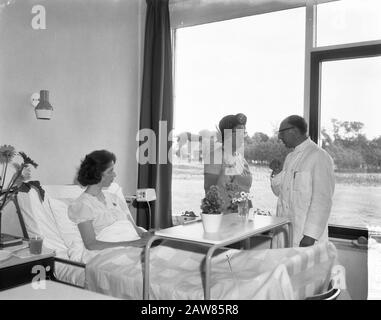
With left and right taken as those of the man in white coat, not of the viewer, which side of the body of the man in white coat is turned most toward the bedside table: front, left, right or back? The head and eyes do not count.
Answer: front

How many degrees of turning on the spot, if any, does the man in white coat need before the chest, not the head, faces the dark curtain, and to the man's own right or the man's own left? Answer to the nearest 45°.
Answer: approximately 90° to the man's own right

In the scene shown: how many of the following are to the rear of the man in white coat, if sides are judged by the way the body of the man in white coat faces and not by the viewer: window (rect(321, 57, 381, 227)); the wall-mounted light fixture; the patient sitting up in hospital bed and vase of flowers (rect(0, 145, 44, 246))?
1

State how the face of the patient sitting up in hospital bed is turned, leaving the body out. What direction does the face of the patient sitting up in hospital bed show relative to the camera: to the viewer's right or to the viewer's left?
to the viewer's right

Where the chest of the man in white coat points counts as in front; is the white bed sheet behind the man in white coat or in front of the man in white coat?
in front

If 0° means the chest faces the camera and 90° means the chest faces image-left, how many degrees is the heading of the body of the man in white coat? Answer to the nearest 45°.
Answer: approximately 45°

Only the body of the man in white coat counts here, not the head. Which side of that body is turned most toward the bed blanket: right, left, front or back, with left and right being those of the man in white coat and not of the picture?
front

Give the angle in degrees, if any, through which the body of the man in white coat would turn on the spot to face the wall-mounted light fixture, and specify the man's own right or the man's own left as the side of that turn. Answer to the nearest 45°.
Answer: approximately 45° to the man's own right

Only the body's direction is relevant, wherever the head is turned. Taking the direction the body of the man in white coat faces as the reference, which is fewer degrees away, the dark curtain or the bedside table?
the bedside table
